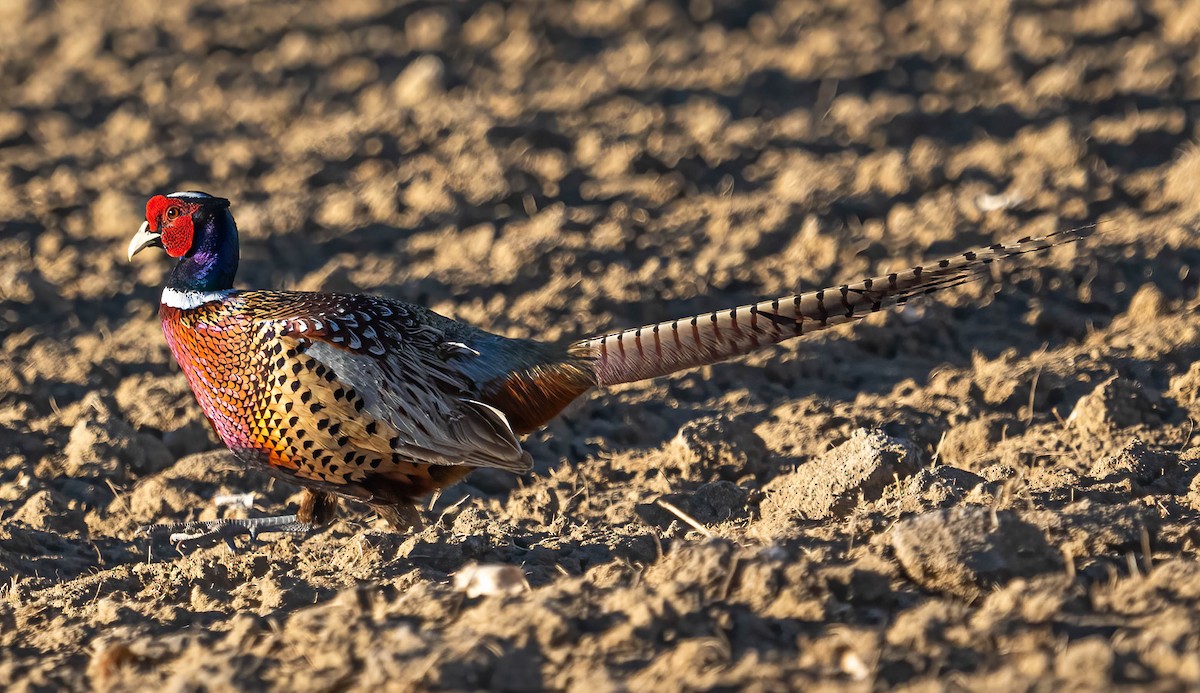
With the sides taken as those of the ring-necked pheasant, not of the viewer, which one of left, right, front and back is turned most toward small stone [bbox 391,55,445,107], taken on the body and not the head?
right

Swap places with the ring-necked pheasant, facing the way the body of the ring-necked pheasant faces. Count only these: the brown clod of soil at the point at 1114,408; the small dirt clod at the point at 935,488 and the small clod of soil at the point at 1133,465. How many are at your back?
3

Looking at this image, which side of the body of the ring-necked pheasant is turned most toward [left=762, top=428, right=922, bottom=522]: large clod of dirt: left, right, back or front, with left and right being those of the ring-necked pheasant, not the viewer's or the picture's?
back

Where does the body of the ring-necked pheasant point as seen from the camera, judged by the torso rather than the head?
to the viewer's left

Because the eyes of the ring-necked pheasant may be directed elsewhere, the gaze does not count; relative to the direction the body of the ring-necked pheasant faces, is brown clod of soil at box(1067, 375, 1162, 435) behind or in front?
behind

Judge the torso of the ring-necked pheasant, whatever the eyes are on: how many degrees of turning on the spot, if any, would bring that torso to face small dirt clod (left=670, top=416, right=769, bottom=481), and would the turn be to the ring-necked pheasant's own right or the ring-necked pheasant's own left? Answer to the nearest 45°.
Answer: approximately 180°

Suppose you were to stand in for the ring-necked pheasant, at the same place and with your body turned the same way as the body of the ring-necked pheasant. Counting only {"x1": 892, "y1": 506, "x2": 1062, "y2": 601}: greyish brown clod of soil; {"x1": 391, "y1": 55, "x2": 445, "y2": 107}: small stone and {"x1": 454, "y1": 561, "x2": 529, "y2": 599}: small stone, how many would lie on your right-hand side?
1

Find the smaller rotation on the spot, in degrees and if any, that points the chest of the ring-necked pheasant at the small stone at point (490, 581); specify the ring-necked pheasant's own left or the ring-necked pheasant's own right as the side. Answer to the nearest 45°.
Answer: approximately 90° to the ring-necked pheasant's own left

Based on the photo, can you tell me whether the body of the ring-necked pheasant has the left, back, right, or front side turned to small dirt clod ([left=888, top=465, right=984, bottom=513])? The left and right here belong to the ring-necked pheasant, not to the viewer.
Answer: back

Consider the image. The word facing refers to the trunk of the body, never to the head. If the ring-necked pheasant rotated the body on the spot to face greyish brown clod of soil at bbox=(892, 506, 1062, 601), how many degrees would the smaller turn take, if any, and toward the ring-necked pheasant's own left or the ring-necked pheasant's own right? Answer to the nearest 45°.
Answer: approximately 135° to the ring-necked pheasant's own left
